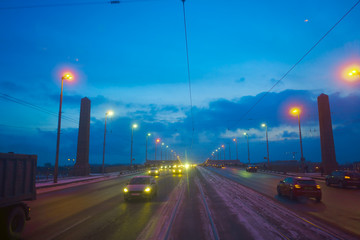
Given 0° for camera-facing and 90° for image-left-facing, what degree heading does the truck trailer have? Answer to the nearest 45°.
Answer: approximately 45°

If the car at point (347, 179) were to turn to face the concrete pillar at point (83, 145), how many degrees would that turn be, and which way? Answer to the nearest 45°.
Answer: approximately 45° to its left

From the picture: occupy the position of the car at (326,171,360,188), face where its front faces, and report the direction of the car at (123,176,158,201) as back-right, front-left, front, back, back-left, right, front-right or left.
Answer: left

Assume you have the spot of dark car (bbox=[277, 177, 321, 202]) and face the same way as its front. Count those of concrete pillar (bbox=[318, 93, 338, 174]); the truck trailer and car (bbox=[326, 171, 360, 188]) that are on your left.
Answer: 1

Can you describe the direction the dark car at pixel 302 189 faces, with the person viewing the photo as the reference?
facing away from the viewer and to the left of the viewer

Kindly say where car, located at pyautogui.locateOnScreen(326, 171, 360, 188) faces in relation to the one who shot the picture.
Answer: facing away from the viewer and to the left of the viewer

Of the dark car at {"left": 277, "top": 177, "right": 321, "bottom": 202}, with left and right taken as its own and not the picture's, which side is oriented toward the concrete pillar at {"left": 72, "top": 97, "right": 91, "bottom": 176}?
front

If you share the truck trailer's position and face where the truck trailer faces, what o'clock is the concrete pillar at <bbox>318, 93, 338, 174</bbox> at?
The concrete pillar is roughly at 7 o'clock from the truck trailer.

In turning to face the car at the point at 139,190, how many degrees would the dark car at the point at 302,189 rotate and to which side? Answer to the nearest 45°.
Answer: approximately 45° to its left

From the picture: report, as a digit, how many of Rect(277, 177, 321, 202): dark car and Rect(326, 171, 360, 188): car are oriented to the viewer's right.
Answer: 0

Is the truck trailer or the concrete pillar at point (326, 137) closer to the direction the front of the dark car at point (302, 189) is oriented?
the concrete pillar

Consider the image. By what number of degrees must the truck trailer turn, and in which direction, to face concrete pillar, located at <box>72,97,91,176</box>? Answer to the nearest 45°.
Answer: approximately 135° to its right
